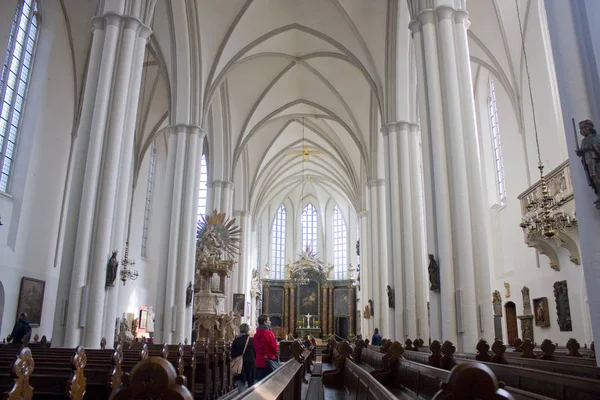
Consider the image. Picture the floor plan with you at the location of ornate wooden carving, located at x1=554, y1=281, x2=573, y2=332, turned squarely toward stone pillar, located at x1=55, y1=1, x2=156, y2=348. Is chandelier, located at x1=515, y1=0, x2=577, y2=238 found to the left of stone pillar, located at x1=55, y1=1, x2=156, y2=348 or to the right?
left

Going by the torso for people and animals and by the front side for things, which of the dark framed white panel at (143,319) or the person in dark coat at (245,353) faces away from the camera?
the person in dark coat

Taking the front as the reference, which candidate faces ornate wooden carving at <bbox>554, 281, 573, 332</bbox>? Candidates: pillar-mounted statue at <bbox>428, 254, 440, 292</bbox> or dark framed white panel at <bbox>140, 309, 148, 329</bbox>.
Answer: the dark framed white panel

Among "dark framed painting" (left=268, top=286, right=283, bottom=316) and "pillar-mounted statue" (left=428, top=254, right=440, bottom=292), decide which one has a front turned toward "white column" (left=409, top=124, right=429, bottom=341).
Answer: the dark framed painting

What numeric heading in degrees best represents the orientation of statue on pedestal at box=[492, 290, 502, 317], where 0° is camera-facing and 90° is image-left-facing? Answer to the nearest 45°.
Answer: approximately 45°

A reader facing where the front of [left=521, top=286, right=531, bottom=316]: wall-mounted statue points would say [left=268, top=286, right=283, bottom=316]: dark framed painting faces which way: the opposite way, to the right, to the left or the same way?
to the left

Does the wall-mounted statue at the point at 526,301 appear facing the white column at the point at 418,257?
yes

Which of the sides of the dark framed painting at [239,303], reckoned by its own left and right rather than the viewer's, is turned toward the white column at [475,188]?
front

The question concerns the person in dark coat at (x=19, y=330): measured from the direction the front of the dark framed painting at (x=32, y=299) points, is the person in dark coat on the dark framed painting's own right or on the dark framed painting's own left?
on the dark framed painting's own right

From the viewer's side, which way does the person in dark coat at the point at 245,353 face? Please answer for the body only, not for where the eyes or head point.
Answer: away from the camera

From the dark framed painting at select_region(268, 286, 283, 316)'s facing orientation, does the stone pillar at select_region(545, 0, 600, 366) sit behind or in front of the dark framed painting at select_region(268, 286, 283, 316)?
in front

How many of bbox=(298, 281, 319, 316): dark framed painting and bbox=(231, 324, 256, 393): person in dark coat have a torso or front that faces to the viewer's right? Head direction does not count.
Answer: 0

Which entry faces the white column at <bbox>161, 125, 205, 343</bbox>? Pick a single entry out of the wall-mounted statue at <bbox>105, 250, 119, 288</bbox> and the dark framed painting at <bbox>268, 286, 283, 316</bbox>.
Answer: the dark framed painting
